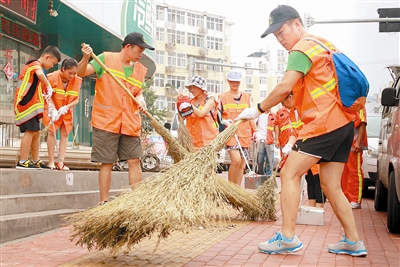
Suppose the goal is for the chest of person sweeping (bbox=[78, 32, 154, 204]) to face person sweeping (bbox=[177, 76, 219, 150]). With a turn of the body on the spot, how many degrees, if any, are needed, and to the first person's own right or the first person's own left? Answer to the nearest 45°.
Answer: approximately 90° to the first person's own left

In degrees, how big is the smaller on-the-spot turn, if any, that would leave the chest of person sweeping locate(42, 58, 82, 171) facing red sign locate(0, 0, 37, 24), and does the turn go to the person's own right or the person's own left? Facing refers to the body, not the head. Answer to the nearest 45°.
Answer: approximately 180°

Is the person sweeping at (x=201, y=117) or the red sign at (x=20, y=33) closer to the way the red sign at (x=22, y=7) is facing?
the person sweeping

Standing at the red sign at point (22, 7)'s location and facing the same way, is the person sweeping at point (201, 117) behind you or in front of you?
in front

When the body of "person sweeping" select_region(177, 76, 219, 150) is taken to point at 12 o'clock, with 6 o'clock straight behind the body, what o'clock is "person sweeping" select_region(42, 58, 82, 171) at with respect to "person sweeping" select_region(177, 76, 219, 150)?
"person sweeping" select_region(42, 58, 82, 171) is roughly at 2 o'clock from "person sweeping" select_region(177, 76, 219, 150).

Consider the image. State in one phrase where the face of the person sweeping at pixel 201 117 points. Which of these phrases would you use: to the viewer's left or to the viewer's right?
to the viewer's left

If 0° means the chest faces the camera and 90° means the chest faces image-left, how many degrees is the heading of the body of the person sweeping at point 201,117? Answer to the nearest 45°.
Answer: approximately 45°

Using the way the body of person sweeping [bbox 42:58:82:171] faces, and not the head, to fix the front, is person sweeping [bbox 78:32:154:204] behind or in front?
in front

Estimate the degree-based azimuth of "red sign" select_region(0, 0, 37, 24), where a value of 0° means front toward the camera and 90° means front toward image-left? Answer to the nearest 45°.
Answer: approximately 315°

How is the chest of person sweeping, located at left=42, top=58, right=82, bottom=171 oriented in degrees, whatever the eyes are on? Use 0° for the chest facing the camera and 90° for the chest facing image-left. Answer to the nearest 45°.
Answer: approximately 0°

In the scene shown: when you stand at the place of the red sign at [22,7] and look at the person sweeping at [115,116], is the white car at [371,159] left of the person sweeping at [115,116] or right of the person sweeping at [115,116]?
left

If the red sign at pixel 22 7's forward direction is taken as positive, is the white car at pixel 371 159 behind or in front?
in front

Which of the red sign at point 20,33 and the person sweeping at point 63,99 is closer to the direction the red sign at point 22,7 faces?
the person sweeping

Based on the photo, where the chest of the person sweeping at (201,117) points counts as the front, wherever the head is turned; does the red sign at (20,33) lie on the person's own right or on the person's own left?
on the person's own right
